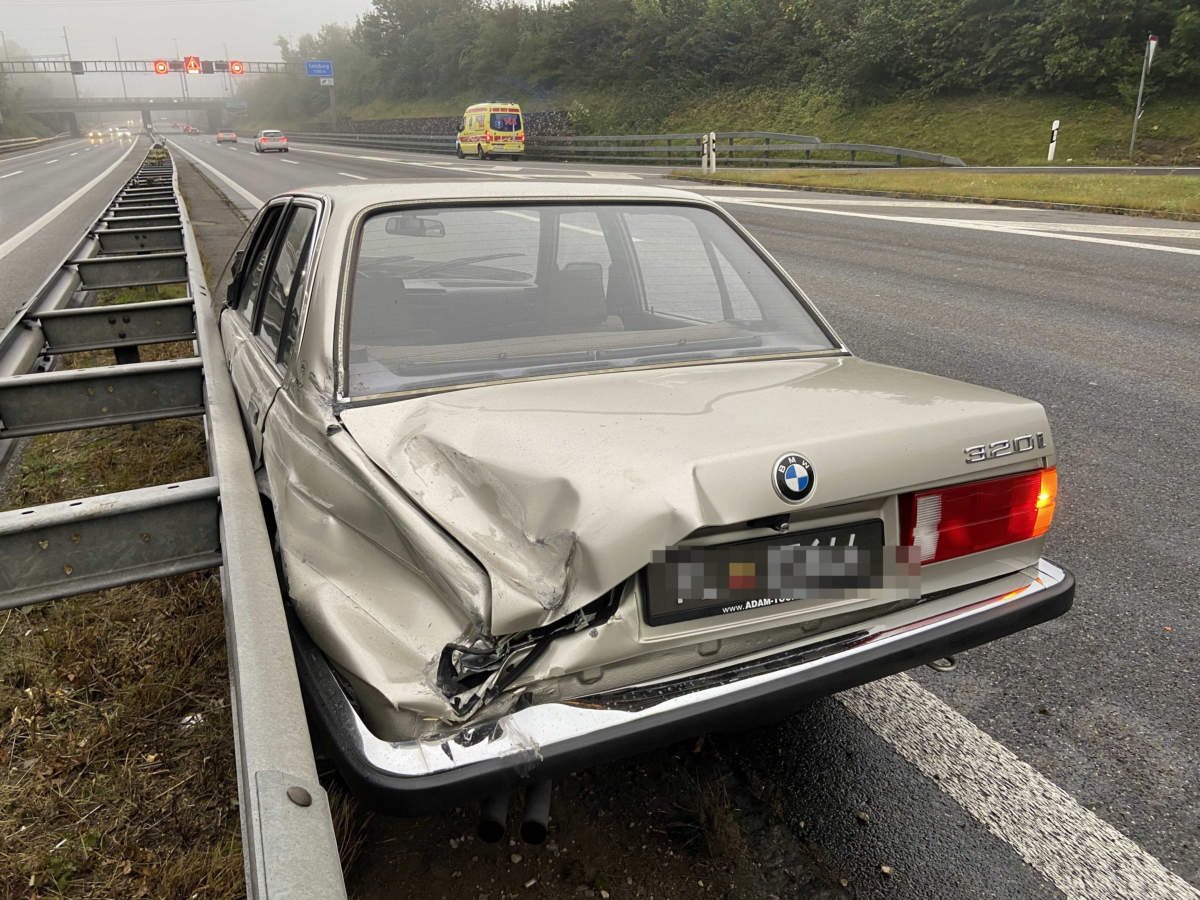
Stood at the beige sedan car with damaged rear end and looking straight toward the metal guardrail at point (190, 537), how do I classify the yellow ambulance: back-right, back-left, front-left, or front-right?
back-right

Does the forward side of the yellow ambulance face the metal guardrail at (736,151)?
no

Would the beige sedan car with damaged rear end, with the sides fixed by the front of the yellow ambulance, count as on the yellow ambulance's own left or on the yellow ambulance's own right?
on the yellow ambulance's own left
